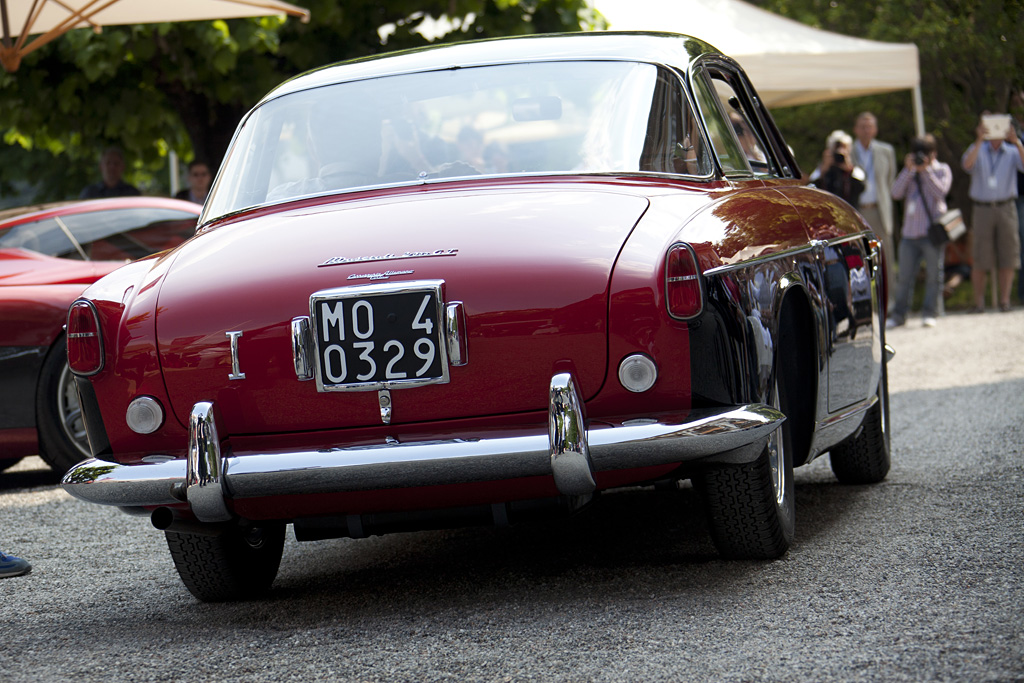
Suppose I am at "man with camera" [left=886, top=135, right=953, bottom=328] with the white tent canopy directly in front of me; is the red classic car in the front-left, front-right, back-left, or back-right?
back-left

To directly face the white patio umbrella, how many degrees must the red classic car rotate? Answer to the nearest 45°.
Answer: approximately 45° to its left

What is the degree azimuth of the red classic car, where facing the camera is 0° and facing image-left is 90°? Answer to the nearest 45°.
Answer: approximately 225°

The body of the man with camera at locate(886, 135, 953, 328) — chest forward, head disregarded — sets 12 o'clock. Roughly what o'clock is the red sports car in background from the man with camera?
The red sports car in background is roughly at 1 o'clock from the man with camera.

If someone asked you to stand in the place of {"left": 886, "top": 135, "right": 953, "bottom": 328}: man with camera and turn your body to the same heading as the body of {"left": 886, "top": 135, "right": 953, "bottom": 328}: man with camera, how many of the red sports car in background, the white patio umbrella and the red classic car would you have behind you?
0

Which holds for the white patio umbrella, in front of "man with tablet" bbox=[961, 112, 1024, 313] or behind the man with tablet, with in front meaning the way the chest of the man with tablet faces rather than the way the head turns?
in front

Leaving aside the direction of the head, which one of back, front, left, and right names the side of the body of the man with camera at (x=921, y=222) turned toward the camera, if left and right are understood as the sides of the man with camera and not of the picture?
front

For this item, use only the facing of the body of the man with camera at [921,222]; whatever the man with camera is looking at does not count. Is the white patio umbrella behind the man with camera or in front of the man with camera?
in front

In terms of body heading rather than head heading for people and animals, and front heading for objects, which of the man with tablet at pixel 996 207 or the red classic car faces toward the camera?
the man with tablet

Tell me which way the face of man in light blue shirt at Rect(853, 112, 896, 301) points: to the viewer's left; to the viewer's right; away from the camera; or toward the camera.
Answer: toward the camera

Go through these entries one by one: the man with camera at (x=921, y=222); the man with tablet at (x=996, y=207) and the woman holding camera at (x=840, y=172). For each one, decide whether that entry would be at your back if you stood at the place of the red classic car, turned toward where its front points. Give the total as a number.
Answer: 0

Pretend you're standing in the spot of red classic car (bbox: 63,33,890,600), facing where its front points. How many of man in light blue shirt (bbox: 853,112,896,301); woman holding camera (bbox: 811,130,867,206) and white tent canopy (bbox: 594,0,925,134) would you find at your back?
0

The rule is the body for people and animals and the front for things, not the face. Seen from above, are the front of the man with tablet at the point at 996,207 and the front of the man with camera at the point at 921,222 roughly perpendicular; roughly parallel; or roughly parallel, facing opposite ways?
roughly parallel

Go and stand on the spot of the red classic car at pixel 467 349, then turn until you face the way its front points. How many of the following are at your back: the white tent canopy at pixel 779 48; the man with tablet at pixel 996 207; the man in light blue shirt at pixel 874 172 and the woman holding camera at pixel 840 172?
0

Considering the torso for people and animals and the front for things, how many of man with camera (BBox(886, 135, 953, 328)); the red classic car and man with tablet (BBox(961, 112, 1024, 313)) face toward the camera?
2

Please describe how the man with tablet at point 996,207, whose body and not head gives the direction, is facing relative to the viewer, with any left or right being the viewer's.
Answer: facing the viewer

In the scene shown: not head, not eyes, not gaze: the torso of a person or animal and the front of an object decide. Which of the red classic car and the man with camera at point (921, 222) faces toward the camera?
the man with camera

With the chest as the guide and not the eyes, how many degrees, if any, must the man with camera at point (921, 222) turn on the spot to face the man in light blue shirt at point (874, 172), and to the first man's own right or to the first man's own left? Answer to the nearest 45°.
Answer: approximately 135° to the first man's own right

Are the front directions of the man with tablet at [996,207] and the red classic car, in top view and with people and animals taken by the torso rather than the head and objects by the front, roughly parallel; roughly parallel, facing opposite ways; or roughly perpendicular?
roughly parallel, facing opposite ways

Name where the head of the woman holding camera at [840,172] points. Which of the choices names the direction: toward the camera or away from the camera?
toward the camera
